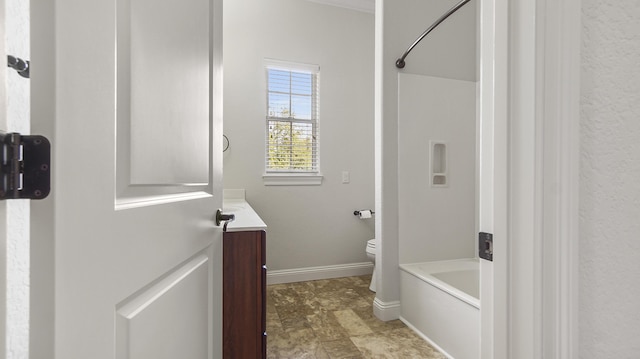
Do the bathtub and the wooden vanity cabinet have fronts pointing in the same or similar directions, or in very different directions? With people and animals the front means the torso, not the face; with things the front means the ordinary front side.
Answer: very different directions

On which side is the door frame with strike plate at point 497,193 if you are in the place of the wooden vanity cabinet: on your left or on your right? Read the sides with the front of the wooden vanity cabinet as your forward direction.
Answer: on your right

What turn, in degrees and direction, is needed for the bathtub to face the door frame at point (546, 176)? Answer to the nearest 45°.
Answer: approximately 45° to its left

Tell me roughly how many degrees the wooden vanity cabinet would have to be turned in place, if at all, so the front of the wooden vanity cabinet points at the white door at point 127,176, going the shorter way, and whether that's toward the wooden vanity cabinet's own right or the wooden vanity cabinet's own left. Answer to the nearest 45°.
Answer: approximately 90° to the wooden vanity cabinet's own right

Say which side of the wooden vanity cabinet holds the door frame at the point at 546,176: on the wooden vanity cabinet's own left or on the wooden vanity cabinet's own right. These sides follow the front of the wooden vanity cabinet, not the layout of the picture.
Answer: on the wooden vanity cabinet's own right

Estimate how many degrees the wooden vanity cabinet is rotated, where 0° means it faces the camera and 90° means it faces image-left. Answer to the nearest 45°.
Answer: approximately 270°

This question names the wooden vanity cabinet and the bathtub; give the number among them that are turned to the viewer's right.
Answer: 1

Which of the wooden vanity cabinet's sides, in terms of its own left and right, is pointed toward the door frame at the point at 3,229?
right

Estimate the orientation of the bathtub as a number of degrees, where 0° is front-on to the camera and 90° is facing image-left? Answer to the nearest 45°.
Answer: approximately 45°
